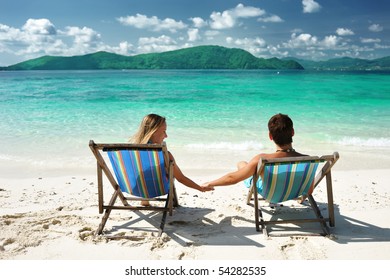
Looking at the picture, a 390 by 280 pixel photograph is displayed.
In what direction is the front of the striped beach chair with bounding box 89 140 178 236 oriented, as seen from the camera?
facing away from the viewer and to the right of the viewer

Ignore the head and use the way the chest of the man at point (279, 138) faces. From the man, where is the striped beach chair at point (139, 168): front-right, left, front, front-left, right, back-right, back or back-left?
left

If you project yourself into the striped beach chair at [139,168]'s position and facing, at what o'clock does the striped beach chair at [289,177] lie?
the striped beach chair at [289,177] is roughly at 2 o'clock from the striped beach chair at [139,168].

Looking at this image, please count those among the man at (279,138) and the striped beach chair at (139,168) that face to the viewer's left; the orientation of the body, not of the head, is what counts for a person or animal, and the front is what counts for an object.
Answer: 0

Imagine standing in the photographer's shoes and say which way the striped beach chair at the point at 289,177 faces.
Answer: facing away from the viewer and to the left of the viewer

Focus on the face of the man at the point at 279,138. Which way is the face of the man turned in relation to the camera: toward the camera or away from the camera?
away from the camera

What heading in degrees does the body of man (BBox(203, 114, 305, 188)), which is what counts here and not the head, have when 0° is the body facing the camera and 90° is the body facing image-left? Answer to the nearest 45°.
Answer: approximately 180°

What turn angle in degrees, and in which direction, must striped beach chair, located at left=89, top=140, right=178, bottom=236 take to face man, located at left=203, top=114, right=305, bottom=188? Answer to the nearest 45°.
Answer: approximately 45° to its right
